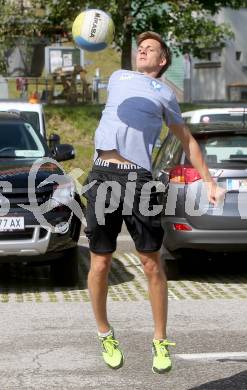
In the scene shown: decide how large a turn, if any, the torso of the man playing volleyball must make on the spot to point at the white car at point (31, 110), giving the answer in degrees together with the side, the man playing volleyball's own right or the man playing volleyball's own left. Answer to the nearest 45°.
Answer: approximately 180°

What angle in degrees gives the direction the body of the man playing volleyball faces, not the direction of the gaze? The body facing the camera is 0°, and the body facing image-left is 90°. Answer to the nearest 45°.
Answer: approximately 0°

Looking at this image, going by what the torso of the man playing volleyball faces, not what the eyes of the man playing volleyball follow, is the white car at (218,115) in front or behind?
behind

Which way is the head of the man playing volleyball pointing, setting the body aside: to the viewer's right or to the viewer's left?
to the viewer's left

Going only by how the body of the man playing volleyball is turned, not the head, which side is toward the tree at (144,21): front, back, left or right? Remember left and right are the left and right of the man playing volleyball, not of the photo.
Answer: back
